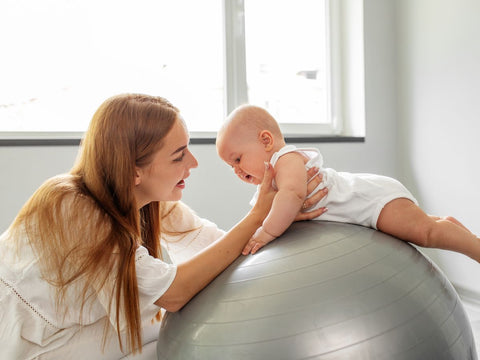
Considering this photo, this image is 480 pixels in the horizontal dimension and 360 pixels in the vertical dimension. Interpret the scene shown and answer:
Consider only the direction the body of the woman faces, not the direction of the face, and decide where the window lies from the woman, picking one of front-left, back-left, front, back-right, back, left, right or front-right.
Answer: left

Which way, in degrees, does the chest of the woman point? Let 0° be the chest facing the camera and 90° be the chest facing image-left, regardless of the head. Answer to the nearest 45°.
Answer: approximately 270°

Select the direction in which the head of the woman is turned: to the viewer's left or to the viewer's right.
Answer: to the viewer's right
